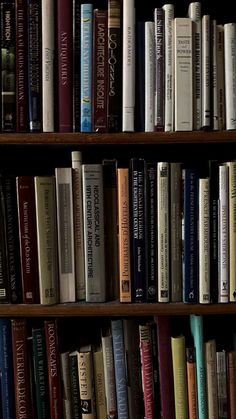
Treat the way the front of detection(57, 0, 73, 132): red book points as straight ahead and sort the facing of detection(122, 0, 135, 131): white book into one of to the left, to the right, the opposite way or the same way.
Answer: the same way
